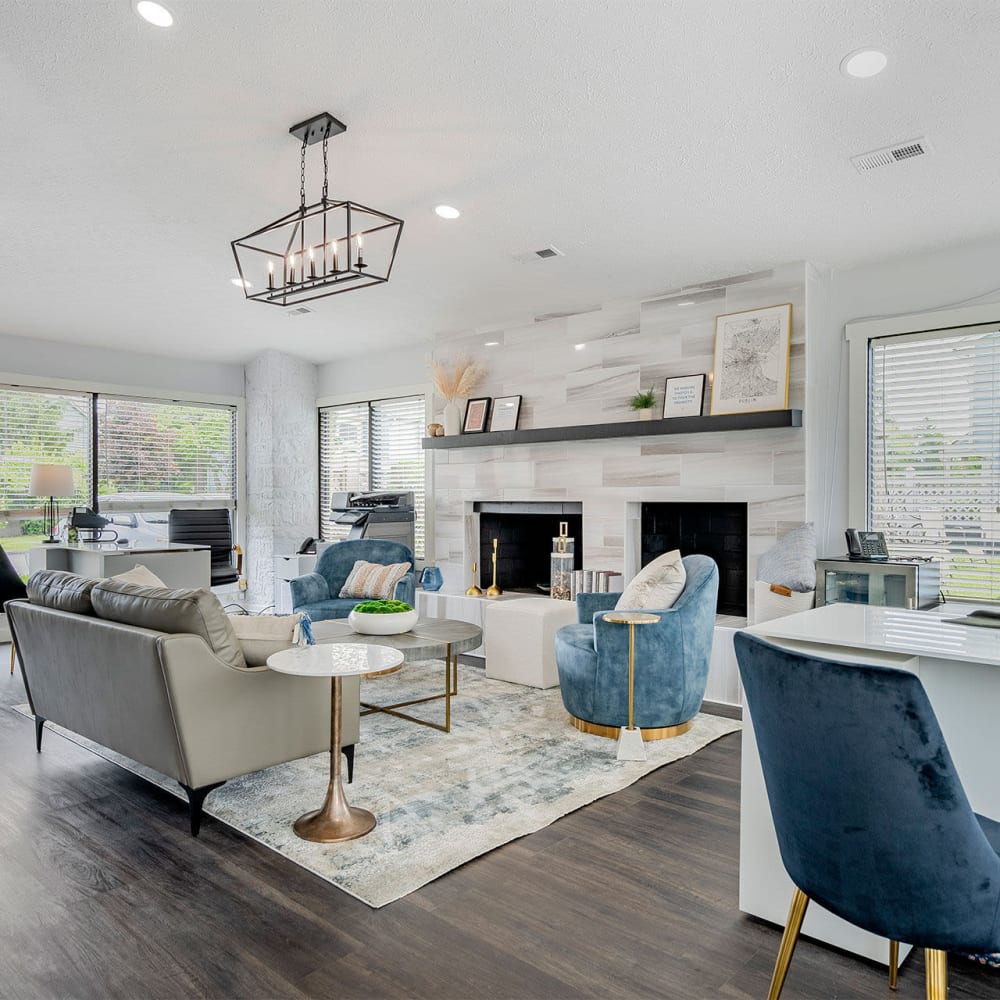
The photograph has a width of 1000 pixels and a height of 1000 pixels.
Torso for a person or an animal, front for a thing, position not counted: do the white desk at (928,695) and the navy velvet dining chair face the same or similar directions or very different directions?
very different directions

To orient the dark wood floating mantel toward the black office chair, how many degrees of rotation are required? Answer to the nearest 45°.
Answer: approximately 45° to its right

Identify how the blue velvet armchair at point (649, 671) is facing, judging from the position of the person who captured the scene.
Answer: facing to the left of the viewer

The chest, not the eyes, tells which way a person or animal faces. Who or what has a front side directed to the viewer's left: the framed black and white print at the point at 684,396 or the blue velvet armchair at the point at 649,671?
the blue velvet armchair

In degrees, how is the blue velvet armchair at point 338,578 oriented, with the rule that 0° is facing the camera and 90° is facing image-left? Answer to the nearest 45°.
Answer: approximately 45°

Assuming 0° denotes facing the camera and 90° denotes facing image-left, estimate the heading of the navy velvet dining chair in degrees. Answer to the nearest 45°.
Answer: approximately 225°

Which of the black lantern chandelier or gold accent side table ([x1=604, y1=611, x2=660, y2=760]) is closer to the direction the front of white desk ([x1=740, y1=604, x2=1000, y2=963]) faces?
the black lantern chandelier

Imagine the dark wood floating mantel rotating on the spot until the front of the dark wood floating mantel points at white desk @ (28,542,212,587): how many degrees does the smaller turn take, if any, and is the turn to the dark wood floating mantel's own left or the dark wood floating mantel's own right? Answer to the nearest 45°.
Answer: approximately 45° to the dark wood floating mantel's own right

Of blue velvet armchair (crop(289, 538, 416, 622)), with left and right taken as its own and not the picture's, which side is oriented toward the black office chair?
right

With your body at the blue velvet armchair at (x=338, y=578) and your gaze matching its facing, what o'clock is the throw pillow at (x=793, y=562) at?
The throw pillow is roughly at 9 o'clock from the blue velvet armchair.

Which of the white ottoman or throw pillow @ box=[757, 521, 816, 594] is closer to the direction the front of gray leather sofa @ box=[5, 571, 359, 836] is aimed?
the white ottoman
